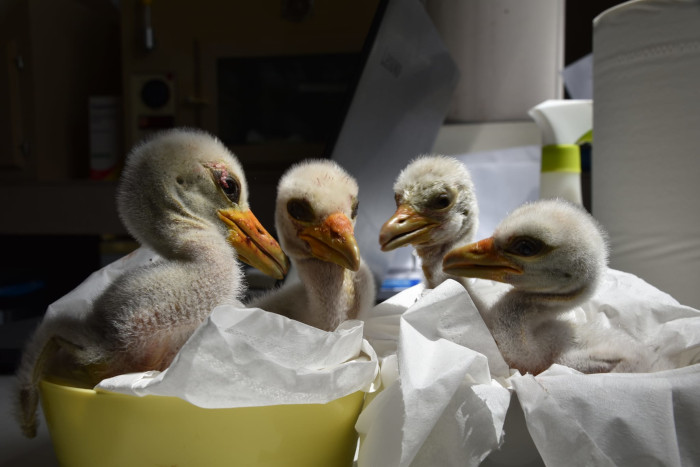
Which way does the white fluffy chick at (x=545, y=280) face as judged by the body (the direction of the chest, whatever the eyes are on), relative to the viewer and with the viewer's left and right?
facing to the left of the viewer

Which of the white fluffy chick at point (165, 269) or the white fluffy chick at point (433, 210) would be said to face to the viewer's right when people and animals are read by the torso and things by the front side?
the white fluffy chick at point (165, 269)

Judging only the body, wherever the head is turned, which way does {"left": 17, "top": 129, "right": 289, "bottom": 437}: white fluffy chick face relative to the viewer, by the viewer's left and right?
facing to the right of the viewer

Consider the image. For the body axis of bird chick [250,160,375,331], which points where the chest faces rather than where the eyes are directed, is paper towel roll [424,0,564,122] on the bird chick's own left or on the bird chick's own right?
on the bird chick's own left
